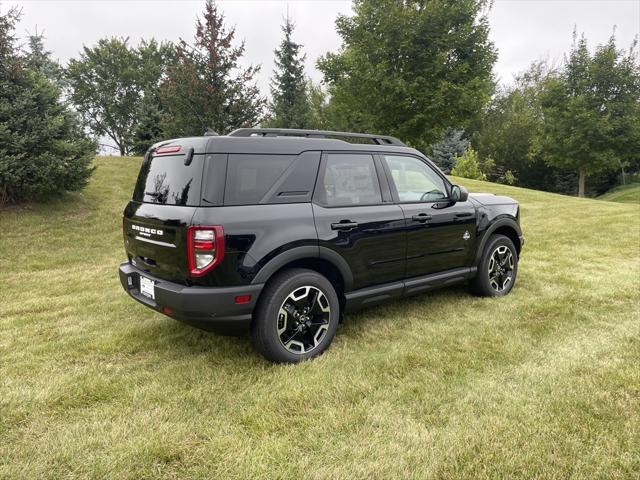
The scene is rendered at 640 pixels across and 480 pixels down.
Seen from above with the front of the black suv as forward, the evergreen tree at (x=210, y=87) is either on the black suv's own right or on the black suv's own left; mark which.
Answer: on the black suv's own left

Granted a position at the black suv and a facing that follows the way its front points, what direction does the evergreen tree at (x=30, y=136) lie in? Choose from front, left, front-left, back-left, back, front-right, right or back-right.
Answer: left

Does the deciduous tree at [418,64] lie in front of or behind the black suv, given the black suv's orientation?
in front

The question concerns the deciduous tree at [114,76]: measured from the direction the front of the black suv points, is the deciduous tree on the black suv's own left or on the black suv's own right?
on the black suv's own left

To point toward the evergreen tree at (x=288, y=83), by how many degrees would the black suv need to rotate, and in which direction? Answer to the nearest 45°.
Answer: approximately 45° to its left

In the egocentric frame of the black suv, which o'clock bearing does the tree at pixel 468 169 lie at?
The tree is roughly at 11 o'clock from the black suv.

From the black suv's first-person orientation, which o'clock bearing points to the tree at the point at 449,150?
The tree is roughly at 11 o'clock from the black suv.

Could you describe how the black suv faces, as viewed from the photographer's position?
facing away from the viewer and to the right of the viewer
